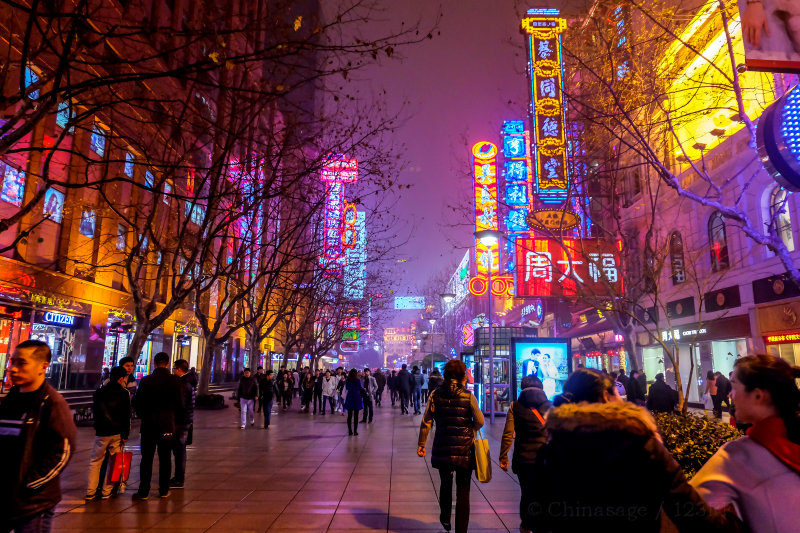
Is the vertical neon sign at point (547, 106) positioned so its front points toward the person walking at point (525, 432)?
yes

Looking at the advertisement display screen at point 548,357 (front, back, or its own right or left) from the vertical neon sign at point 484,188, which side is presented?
back

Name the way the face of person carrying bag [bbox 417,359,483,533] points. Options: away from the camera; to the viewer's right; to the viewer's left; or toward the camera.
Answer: away from the camera

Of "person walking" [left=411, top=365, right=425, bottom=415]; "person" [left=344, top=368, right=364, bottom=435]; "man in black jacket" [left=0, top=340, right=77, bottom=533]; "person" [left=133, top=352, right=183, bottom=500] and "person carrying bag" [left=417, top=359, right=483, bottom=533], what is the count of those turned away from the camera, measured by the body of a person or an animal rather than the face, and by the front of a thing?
4

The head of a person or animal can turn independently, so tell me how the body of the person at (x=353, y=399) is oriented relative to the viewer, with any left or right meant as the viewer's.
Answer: facing away from the viewer

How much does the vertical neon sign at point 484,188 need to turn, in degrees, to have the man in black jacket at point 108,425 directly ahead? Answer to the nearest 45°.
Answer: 0° — it already faces them

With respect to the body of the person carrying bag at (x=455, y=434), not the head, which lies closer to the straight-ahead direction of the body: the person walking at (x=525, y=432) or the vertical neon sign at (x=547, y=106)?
the vertical neon sign

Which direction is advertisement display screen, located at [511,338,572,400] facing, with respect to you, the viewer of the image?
facing the viewer

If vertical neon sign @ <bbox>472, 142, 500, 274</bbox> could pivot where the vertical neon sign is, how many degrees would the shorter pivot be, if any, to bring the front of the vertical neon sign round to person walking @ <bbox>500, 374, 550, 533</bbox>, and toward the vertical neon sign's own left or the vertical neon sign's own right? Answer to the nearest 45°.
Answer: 0° — it already faces them

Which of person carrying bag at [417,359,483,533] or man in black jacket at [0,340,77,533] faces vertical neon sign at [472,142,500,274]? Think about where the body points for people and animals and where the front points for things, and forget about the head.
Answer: the person carrying bag

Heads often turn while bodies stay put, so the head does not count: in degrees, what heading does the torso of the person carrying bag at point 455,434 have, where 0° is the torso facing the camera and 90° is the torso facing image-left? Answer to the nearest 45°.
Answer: approximately 180°

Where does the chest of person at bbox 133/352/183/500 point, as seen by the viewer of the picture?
away from the camera

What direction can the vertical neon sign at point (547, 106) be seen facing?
toward the camera

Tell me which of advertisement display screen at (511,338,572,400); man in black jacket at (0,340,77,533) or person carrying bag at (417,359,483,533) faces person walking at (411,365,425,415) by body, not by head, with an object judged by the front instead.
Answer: the person carrying bag

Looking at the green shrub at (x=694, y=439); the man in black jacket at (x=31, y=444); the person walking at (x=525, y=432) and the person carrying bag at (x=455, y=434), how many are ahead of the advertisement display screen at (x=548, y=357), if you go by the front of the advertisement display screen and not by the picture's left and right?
4

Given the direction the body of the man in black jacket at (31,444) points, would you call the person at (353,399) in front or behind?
behind

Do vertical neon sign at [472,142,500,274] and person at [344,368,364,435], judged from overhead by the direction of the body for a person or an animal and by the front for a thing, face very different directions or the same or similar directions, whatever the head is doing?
very different directions
